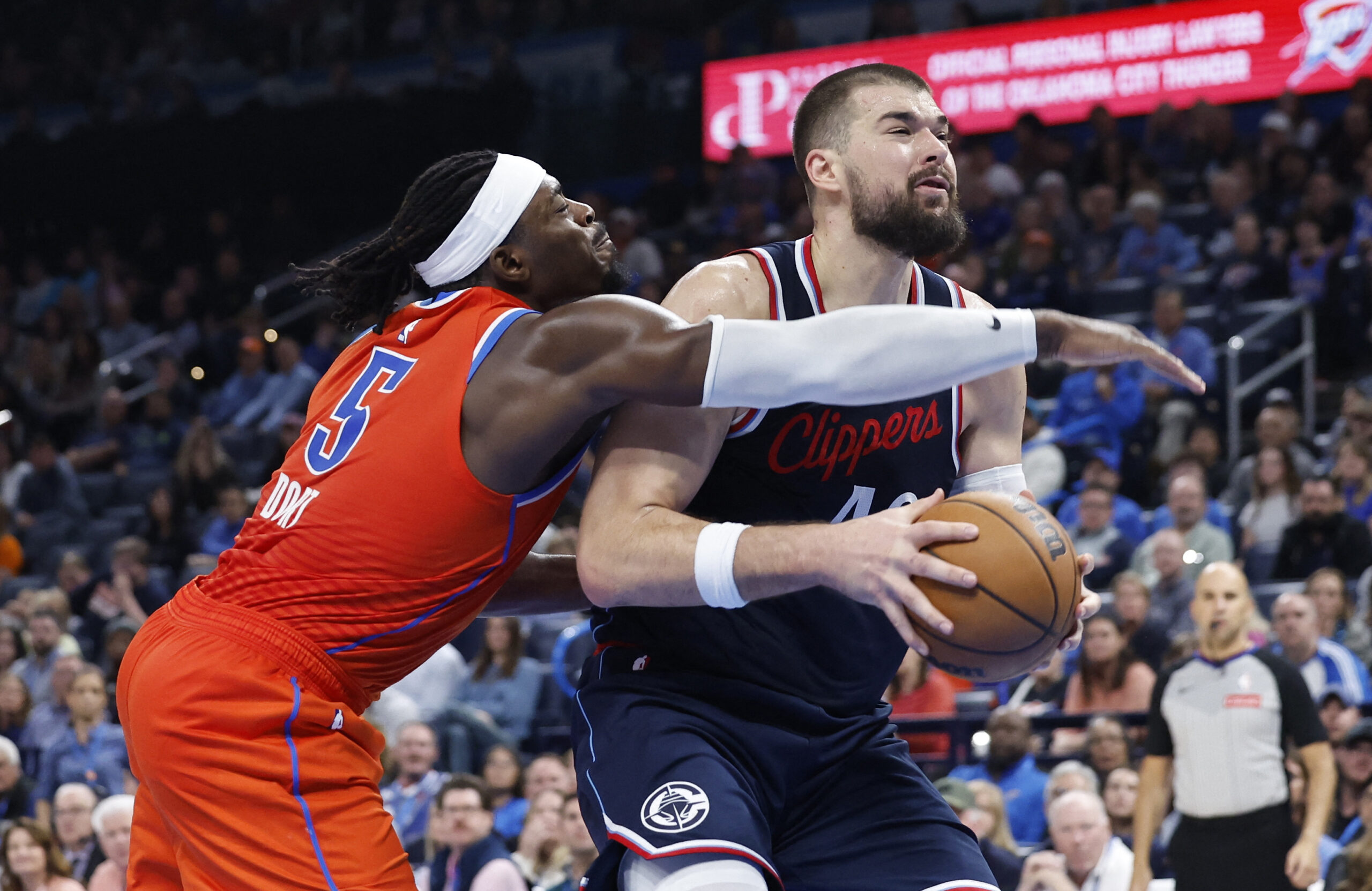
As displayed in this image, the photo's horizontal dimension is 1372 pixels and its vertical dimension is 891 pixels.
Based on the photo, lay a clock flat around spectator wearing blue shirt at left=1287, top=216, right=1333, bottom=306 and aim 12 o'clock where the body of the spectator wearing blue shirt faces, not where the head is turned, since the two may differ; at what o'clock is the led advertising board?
The led advertising board is roughly at 5 o'clock from the spectator wearing blue shirt.

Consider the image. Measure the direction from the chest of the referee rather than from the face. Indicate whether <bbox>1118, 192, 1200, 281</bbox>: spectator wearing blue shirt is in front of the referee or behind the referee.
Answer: behind

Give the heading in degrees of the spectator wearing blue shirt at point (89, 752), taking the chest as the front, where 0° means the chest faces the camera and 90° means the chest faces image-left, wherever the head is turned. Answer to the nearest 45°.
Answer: approximately 0°

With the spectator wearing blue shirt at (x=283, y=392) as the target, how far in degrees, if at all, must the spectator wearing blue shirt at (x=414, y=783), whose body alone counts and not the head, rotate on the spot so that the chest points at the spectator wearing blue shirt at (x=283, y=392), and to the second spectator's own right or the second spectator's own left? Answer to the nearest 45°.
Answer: approximately 180°

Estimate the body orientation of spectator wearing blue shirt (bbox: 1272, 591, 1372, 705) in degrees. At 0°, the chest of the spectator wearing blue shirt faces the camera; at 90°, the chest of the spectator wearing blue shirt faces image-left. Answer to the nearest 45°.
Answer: approximately 45°

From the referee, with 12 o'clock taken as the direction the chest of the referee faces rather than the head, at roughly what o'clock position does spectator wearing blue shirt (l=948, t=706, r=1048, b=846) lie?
The spectator wearing blue shirt is roughly at 4 o'clock from the referee.

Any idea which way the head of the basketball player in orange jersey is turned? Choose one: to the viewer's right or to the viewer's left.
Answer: to the viewer's right

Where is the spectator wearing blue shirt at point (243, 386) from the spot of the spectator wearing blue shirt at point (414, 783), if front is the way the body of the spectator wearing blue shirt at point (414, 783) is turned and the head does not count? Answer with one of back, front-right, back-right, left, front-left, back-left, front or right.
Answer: back

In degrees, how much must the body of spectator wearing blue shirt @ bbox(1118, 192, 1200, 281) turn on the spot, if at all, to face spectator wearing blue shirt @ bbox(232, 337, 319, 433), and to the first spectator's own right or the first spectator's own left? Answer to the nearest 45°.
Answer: approximately 45° to the first spectator's own right

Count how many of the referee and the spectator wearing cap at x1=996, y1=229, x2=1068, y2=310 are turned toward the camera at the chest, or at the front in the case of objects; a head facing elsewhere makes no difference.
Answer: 2
